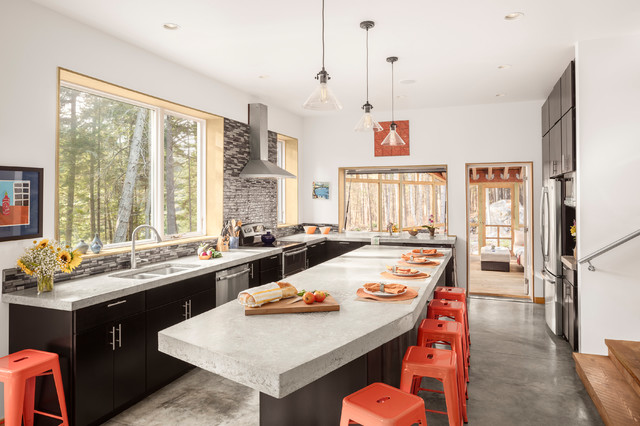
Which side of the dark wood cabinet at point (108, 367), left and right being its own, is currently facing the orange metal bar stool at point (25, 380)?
right

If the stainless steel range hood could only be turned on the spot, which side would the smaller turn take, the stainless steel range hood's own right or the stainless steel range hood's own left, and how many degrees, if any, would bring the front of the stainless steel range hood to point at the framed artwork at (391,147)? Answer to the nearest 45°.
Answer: approximately 45° to the stainless steel range hood's own left

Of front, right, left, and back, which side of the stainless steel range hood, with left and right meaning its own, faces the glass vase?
right

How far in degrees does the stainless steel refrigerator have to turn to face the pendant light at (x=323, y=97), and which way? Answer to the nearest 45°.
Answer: approximately 45° to its left

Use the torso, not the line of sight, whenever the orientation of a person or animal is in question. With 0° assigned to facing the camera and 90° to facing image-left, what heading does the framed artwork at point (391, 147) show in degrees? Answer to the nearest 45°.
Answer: approximately 0°

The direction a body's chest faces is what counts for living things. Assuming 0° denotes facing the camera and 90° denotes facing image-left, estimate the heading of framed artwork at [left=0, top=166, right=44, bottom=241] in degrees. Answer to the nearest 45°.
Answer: approximately 315°

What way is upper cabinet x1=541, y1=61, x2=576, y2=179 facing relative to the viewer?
to the viewer's left

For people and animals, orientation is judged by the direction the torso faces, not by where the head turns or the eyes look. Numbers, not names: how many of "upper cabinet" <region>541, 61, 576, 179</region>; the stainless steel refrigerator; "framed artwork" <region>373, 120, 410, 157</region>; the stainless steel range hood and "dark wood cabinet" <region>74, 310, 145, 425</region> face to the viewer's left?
2

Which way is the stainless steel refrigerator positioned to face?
to the viewer's left

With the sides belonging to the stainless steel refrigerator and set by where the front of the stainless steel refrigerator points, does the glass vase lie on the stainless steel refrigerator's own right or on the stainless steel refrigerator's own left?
on the stainless steel refrigerator's own left
